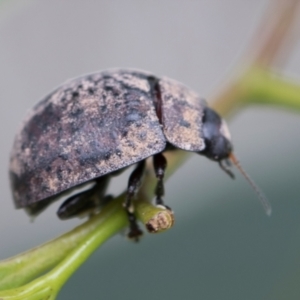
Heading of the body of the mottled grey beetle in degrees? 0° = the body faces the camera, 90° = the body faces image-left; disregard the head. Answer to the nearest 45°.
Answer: approximately 270°

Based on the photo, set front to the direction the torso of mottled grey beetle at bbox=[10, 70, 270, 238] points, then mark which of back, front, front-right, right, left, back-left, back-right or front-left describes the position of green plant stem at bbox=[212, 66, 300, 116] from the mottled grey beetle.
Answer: front-left
